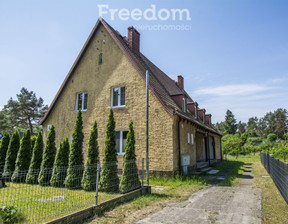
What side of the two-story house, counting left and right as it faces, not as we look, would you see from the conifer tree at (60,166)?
right

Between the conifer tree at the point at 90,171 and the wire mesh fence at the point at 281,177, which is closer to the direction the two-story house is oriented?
the wire mesh fence

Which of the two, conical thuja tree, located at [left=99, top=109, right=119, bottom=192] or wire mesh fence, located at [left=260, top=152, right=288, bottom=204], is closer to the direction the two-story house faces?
the wire mesh fence

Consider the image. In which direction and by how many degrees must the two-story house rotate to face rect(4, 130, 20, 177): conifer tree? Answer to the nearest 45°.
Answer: approximately 135° to its right

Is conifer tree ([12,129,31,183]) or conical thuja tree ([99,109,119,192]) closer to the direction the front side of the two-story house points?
the conical thuja tree

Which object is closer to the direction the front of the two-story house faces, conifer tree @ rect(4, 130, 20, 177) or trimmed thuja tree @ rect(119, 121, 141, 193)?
the trimmed thuja tree

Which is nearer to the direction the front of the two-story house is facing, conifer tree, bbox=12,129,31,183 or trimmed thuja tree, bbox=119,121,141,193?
the trimmed thuja tree

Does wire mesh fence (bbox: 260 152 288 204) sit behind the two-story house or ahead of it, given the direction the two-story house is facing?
ahead

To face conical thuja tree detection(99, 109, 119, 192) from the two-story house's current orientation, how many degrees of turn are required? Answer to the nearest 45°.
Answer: approximately 45° to its right
